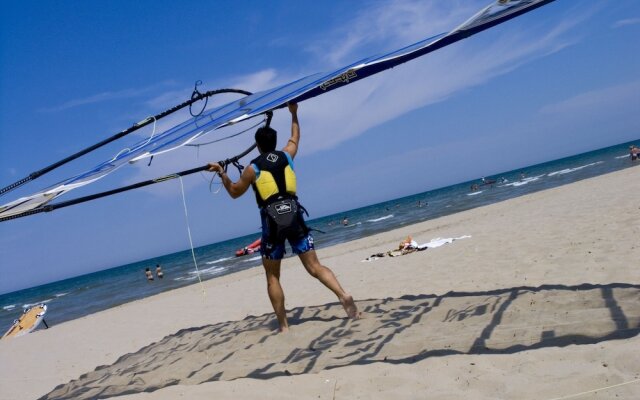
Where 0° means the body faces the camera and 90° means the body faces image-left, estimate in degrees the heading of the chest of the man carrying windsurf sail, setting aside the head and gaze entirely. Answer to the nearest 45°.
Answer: approximately 180°

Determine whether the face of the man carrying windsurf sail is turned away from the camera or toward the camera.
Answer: away from the camera
